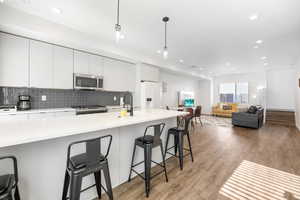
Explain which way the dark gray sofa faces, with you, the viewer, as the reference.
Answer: facing to the left of the viewer

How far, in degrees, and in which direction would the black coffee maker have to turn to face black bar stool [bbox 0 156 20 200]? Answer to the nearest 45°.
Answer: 0° — it already faces it

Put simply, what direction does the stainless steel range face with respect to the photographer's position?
facing the viewer and to the right of the viewer

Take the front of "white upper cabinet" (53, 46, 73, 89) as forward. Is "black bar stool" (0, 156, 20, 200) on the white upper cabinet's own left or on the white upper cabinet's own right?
on the white upper cabinet's own right

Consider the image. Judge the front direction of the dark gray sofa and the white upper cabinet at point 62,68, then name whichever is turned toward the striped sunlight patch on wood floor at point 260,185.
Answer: the white upper cabinet

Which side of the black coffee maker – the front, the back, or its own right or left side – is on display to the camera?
front

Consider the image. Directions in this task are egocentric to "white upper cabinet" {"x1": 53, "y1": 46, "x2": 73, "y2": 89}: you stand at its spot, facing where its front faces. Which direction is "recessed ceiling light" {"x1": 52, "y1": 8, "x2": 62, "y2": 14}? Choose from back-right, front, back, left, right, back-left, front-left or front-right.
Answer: front-right

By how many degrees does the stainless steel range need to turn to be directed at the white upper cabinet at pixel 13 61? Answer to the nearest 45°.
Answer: approximately 135° to its right

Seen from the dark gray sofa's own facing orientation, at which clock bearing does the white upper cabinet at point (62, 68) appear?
The white upper cabinet is roughly at 10 o'clock from the dark gray sofa.

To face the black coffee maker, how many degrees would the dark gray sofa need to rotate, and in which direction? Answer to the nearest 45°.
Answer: approximately 45° to its left

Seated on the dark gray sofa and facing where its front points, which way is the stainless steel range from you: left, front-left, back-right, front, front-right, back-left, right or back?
front-left

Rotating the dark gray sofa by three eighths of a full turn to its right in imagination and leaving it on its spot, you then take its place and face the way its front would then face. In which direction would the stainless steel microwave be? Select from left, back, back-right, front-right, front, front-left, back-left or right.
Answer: back

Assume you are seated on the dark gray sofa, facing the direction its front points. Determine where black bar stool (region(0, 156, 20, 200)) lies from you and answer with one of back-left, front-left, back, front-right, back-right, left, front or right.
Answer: left

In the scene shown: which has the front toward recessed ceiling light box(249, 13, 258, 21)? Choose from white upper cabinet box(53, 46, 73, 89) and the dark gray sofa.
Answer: the white upper cabinet
